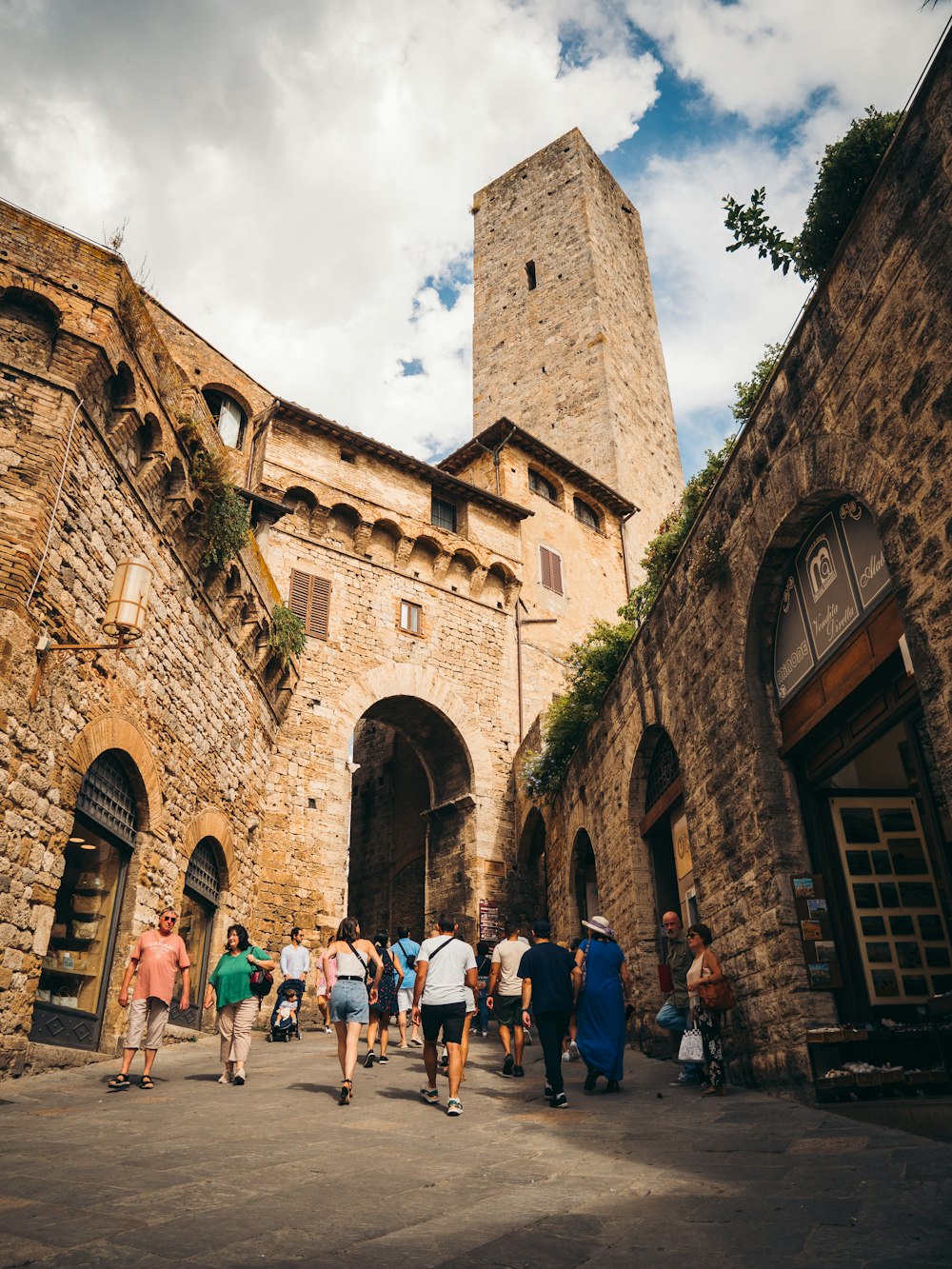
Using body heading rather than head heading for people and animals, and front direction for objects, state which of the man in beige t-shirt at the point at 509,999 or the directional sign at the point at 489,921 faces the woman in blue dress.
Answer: the directional sign

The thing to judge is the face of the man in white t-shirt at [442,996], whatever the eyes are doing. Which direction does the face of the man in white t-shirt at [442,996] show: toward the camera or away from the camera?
away from the camera

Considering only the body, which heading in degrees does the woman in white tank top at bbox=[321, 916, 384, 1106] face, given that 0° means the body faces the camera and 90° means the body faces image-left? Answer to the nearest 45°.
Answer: approximately 180°

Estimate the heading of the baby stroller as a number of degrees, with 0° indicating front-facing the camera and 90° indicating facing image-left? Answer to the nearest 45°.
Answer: approximately 0°

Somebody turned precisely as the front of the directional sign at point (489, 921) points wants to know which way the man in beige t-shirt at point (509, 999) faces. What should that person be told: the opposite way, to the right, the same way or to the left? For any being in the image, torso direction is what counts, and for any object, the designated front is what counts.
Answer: the opposite way

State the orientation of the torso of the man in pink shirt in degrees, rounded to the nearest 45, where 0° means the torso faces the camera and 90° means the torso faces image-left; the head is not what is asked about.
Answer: approximately 0°

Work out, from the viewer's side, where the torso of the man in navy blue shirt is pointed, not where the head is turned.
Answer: away from the camera

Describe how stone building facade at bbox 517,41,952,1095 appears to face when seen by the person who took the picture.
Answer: facing to the left of the viewer

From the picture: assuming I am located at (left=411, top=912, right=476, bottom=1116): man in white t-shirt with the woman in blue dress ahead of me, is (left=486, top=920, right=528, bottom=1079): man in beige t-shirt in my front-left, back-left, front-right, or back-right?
front-left

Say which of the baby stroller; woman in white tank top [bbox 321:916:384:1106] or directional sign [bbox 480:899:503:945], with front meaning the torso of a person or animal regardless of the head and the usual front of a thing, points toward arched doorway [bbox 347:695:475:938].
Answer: the woman in white tank top

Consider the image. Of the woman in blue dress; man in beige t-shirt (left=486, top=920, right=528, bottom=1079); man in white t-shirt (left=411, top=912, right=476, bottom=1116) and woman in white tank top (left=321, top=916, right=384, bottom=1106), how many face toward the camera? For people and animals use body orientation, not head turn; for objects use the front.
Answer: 0

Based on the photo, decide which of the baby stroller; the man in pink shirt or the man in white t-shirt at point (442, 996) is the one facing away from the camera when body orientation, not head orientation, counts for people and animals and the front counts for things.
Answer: the man in white t-shirt

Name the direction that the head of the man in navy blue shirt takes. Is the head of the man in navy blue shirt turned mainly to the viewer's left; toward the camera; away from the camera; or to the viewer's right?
away from the camera

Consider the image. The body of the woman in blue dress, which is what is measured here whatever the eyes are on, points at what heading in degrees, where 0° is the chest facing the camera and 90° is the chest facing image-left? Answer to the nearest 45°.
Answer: approximately 180°

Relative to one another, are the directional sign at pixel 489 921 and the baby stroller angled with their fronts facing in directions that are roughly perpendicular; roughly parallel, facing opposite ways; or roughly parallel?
roughly parallel

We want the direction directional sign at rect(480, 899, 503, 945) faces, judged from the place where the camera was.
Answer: facing the viewer
